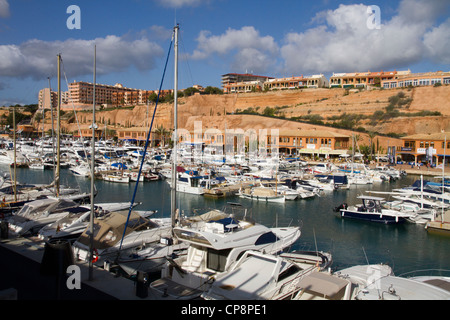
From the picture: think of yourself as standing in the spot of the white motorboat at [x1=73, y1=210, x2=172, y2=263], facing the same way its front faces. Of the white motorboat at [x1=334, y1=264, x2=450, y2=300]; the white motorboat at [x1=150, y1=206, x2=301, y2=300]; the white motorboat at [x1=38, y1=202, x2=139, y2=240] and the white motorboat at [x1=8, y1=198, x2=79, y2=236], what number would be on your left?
2

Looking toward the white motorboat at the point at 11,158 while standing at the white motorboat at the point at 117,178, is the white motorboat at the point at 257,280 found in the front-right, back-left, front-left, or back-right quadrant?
back-left

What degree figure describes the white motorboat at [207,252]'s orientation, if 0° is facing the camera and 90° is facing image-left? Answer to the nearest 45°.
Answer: approximately 225°

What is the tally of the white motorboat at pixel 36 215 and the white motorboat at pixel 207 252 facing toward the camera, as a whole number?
0

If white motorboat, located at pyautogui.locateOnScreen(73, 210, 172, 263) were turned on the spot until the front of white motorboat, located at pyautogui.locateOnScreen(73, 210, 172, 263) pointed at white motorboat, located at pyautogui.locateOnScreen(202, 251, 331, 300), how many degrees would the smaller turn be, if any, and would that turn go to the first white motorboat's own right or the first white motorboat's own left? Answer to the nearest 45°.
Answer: approximately 90° to the first white motorboat's own right

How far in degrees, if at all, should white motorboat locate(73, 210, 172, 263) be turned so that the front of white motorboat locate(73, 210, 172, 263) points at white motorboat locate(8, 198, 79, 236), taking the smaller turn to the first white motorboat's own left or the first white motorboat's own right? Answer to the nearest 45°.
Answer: approximately 90° to the first white motorboat's own left

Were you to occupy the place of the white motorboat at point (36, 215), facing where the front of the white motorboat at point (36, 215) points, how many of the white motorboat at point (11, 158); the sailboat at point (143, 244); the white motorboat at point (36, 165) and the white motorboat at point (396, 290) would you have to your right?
2
